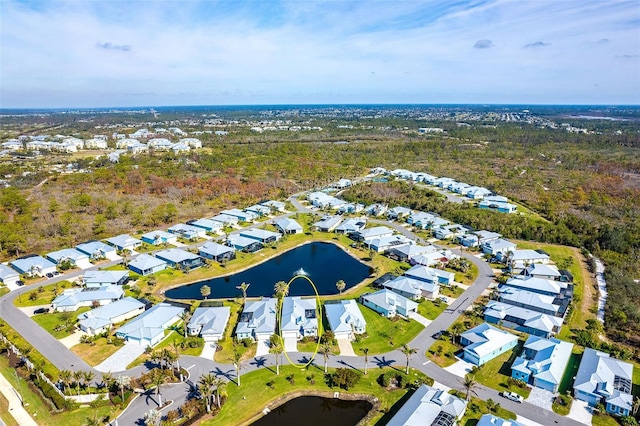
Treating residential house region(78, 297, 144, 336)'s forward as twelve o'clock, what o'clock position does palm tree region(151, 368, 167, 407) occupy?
The palm tree is roughly at 10 o'clock from the residential house.

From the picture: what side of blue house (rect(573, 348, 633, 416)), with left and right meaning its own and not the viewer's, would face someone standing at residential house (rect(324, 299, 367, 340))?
right

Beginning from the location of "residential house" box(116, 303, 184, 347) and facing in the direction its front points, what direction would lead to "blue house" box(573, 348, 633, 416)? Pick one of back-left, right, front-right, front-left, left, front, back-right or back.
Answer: left

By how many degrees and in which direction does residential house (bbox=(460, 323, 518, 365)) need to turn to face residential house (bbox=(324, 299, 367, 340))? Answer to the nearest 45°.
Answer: approximately 45° to its right

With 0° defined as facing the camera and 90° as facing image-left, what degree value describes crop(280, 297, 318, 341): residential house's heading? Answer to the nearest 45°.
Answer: approximately 0°

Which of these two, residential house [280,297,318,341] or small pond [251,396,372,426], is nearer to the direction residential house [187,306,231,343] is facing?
the small pond

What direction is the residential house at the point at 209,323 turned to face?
toward the camera

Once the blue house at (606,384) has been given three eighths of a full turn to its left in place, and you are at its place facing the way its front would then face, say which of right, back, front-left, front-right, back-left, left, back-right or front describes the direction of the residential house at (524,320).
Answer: left

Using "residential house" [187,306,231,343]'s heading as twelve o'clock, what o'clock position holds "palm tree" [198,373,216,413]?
The palm tree is roughly at 12 o'clock from the residential house.

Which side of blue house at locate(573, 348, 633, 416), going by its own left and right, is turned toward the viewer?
front

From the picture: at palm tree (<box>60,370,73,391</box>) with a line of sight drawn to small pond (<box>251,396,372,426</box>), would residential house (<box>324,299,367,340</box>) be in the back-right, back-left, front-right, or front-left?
front-left

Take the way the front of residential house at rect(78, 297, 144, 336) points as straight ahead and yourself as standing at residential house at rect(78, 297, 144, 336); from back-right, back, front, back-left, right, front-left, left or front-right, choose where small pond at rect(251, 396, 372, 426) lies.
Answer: left

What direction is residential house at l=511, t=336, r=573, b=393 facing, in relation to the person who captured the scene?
facing the viewer

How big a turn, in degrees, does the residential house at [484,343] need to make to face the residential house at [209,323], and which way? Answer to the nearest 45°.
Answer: approximately 45° to its right

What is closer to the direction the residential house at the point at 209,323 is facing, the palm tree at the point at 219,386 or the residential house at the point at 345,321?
the palm tree

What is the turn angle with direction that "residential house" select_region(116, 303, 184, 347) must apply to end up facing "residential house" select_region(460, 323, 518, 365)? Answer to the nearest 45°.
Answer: approximately 90° to its left
